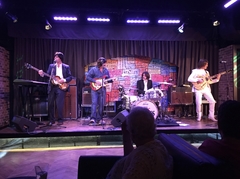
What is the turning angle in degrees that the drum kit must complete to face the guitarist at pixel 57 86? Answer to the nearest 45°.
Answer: approximately 45° to its right

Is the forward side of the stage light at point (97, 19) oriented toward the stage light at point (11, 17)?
no

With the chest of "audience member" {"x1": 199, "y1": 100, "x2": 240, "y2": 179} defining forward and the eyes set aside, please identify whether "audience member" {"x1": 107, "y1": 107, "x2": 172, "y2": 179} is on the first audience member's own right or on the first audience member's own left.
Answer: on the first audience member's own left

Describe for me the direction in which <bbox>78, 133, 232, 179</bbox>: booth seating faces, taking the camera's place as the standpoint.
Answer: facing away from the viewer

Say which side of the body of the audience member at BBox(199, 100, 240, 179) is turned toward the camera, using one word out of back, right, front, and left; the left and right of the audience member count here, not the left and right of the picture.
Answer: back

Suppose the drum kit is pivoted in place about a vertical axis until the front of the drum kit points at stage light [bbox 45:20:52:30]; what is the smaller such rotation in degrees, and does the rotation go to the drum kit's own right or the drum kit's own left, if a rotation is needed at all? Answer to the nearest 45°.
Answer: approximately 45° to the drum kit's own right

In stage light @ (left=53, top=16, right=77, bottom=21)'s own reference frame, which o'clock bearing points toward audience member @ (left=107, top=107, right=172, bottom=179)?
The audience member is roughly at 12 o'clock from the stage light.

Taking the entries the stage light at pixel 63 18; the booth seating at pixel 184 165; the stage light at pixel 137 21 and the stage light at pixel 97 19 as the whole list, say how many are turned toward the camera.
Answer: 3

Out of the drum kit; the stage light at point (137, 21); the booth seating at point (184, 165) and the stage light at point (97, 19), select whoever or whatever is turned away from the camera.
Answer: the booth seating

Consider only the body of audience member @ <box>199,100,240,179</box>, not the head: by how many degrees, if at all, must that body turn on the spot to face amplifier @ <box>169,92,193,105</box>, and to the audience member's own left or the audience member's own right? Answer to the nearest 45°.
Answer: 0° — they already face it

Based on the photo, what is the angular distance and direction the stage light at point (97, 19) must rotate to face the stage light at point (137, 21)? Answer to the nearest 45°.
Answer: approximately 90° to its left

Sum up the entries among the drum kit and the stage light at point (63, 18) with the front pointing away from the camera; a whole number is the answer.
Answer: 0

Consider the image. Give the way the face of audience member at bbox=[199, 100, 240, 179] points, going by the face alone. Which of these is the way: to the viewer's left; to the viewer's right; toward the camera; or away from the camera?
away from the camera

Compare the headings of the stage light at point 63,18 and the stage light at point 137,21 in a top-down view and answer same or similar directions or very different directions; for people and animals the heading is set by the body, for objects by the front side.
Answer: same or similar directions

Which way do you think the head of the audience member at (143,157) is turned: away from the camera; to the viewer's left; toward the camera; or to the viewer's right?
away from the camera

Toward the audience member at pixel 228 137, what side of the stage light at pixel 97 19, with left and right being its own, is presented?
front

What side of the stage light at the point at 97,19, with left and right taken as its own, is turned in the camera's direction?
front
